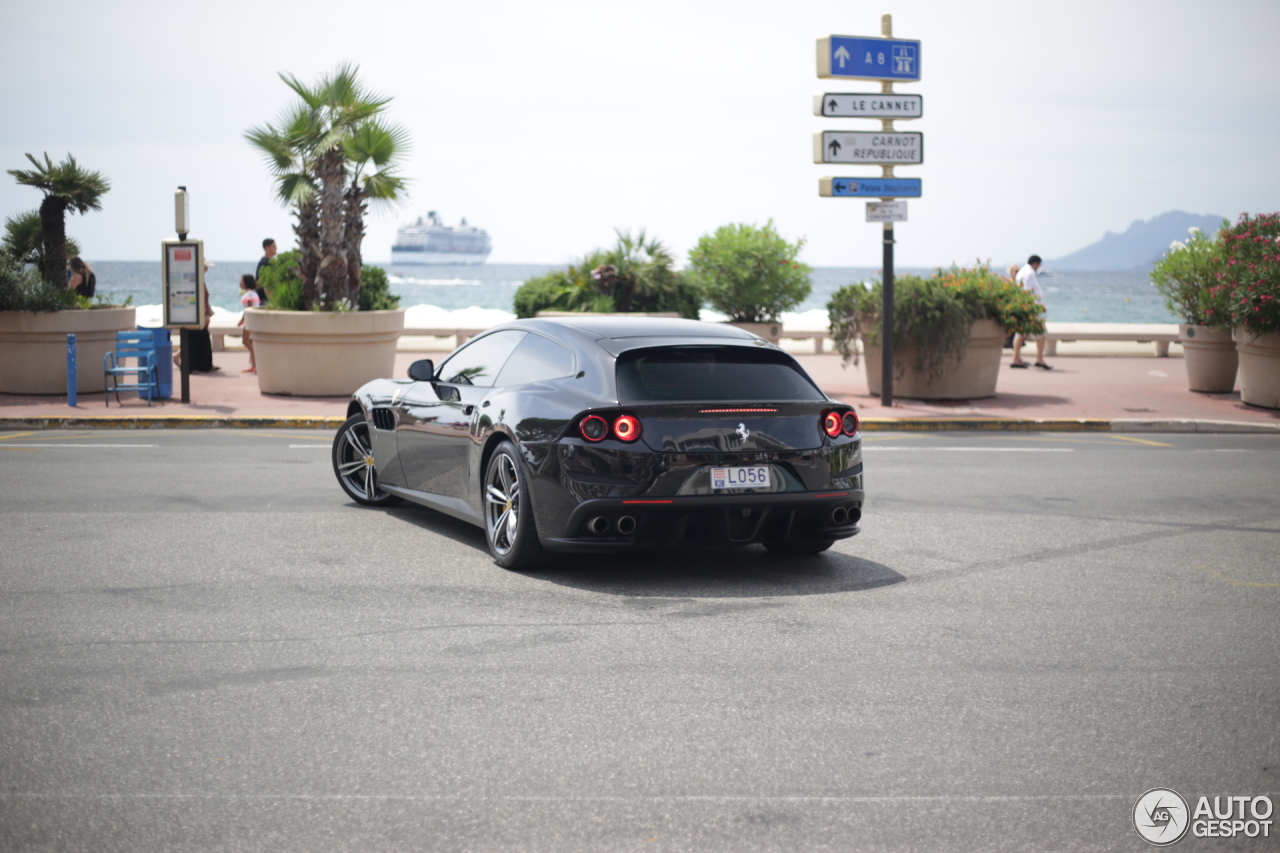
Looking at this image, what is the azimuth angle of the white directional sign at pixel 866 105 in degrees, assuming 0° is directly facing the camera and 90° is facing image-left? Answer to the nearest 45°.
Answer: approximately 0°

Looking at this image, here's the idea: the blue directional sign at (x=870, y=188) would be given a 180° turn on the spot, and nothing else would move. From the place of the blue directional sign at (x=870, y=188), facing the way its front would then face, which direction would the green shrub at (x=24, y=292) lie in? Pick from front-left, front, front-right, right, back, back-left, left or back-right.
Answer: left

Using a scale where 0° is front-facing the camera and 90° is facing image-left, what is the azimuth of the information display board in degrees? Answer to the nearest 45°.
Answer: approximately 0°

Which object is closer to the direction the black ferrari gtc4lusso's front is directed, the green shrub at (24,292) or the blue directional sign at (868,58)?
the green shrub
